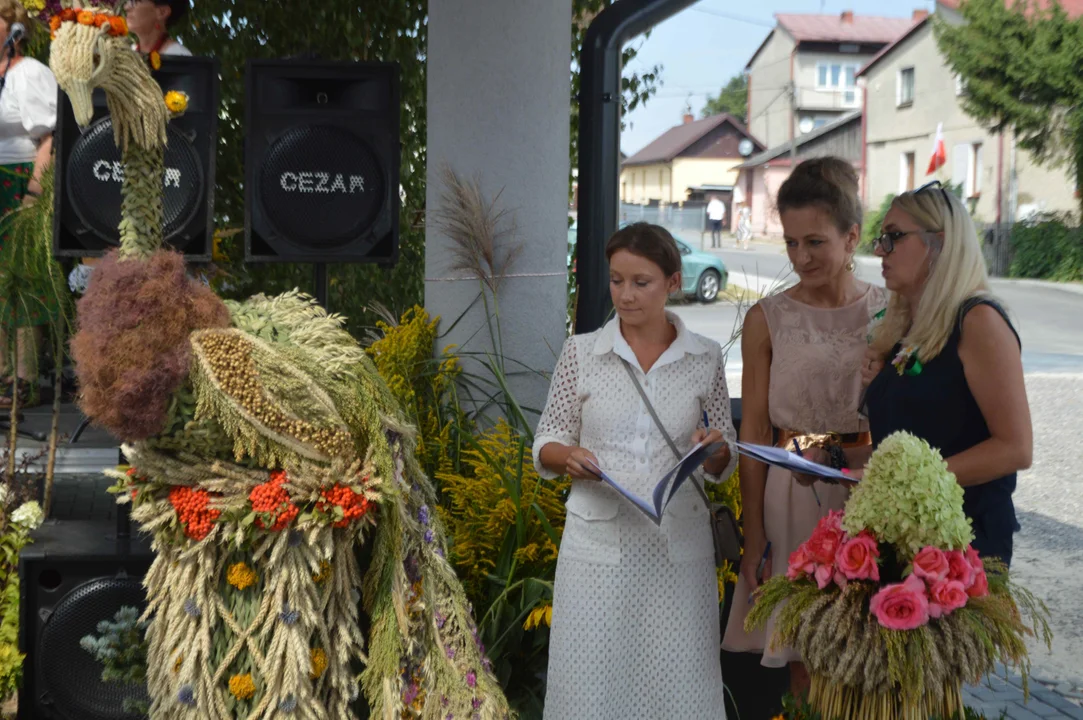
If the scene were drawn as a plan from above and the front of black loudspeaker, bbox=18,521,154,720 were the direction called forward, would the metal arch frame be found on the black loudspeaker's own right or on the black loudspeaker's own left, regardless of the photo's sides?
on the black loudspeaker's own left

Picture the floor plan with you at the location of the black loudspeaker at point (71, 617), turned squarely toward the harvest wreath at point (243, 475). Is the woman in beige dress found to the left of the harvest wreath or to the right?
left

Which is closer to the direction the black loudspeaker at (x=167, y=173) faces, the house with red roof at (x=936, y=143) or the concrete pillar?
the concrete pillar

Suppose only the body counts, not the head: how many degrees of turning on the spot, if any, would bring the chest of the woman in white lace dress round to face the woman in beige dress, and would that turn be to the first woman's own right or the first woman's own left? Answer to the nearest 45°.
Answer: approximately 135° to the first woman's own left

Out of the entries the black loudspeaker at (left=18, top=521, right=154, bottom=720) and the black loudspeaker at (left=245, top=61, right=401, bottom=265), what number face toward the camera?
2

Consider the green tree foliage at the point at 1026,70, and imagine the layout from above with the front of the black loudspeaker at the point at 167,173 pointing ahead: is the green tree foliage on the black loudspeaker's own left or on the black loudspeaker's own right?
on the black loudspeaker's own left

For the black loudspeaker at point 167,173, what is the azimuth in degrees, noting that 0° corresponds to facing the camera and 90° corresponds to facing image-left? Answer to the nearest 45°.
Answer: approximately 0°
